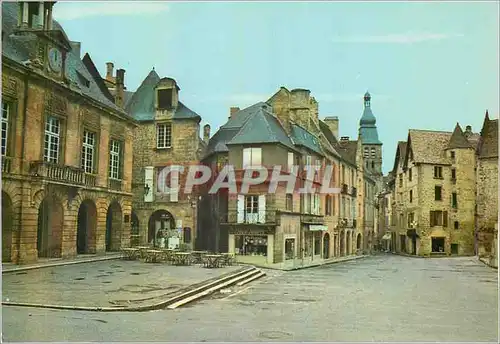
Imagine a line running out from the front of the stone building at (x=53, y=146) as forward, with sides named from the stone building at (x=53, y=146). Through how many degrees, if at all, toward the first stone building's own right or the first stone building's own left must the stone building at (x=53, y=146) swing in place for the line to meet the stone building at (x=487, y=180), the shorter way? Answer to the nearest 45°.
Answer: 0° — it already faces it

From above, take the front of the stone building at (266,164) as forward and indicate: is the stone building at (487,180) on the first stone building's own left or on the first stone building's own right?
on the first stone building's own left

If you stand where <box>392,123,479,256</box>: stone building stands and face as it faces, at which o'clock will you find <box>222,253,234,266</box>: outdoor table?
The outdoor table is roughly at 2 o'clock from the stone building.

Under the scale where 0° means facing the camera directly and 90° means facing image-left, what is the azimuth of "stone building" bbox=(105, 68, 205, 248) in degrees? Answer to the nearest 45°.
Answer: approximately 0°

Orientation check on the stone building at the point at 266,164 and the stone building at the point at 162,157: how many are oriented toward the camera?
2

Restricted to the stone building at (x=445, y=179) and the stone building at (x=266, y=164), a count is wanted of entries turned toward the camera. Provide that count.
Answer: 2

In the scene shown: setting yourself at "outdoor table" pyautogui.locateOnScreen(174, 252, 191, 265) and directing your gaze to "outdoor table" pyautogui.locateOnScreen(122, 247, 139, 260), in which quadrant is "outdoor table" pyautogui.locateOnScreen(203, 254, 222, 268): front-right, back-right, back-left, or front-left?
back-left

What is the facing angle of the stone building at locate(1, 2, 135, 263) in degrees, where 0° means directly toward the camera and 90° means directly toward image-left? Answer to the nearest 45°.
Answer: approximately 315°

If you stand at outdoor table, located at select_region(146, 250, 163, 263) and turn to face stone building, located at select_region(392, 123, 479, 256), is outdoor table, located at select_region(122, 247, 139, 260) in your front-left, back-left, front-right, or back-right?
back-left

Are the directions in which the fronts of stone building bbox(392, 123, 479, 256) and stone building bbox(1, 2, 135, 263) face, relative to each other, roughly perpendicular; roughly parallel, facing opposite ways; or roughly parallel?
roughly perpendicular

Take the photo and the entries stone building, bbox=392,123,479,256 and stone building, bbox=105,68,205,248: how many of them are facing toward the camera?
2

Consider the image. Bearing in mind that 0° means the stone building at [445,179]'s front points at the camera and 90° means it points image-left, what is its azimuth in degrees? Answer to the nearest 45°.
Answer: approximately 0°

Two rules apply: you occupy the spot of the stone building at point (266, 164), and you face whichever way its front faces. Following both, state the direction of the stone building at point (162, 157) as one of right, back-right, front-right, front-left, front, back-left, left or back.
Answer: right
